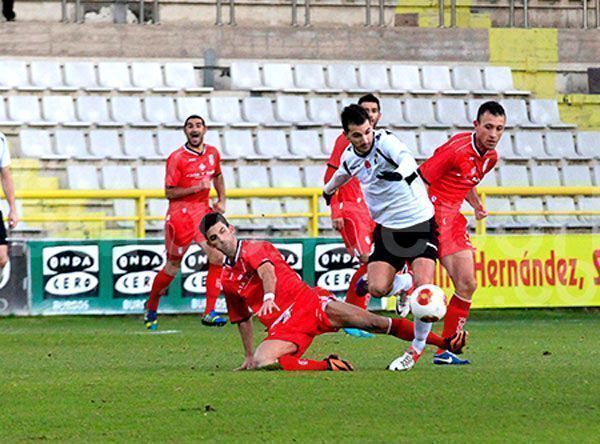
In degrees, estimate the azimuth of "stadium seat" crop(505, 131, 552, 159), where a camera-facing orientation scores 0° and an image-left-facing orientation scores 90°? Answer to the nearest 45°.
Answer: approximately 315°

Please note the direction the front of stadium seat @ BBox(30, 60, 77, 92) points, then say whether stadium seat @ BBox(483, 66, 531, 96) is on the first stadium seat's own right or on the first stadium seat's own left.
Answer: on the first stadium seat's own left

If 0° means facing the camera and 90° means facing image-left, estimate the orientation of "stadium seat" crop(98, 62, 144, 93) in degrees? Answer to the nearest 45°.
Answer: approximately 315°

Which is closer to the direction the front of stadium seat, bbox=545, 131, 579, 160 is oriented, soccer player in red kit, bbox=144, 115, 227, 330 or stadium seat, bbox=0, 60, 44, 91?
the soccer player in red kit

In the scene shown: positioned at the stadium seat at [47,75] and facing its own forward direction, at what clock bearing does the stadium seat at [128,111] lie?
the stadium seat at [128,111] is roughly at 11 o'clock from the stadium seat at [47,75].

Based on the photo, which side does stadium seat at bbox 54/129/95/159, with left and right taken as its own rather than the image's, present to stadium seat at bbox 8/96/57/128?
back
